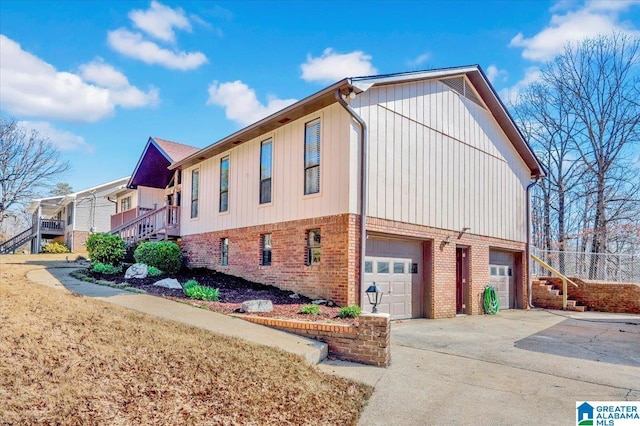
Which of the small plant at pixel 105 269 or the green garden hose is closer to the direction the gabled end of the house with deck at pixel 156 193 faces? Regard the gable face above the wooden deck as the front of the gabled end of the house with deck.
the small plant

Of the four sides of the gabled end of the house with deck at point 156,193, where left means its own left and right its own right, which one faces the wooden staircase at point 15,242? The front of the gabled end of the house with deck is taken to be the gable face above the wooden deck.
right

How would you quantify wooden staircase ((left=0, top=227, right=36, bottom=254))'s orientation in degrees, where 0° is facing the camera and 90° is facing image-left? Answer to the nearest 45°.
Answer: approximately 90°

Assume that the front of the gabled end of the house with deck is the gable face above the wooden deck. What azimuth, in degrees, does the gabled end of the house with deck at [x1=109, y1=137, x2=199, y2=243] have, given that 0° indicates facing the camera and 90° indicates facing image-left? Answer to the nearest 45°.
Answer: approximately 45°

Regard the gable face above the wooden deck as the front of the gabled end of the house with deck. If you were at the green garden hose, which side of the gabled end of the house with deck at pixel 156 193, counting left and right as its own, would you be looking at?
left

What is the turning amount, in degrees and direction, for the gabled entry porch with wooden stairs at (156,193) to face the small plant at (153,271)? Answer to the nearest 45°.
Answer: approximately 45° to its left

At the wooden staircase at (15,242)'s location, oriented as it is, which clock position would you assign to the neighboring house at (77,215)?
The neighboring house is roughly at 7 o'clock from the wooden staircase.

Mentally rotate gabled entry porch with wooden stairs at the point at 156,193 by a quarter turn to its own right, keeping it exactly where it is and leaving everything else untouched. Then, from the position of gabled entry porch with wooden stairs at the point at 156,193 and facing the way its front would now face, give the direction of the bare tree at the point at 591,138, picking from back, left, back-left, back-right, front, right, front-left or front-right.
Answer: back-right
